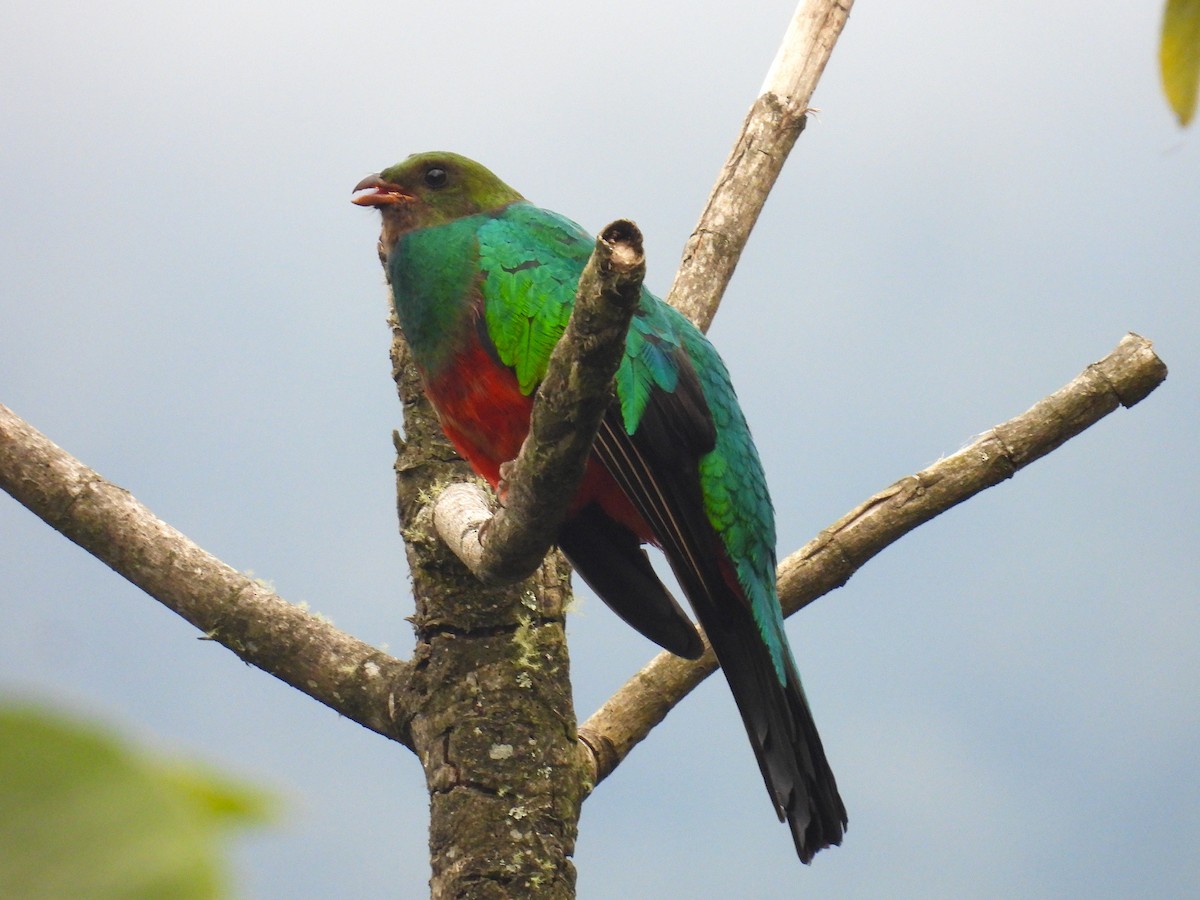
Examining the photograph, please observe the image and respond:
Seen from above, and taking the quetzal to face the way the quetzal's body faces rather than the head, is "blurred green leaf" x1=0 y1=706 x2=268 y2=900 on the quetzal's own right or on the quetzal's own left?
on the quetzal's own left

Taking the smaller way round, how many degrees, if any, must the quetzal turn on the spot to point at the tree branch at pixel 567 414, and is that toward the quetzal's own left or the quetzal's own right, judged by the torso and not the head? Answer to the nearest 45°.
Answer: approximately 90° to the quetzal's own left

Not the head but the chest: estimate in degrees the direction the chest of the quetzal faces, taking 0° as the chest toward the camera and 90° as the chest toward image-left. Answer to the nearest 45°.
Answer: approximately 90°

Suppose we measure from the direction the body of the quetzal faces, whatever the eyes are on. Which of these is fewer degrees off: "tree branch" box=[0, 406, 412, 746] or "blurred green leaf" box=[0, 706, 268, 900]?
the tree branch

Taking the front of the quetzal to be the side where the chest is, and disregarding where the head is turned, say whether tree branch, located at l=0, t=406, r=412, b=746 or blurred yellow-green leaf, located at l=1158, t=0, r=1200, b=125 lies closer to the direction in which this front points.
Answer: the tree branch
